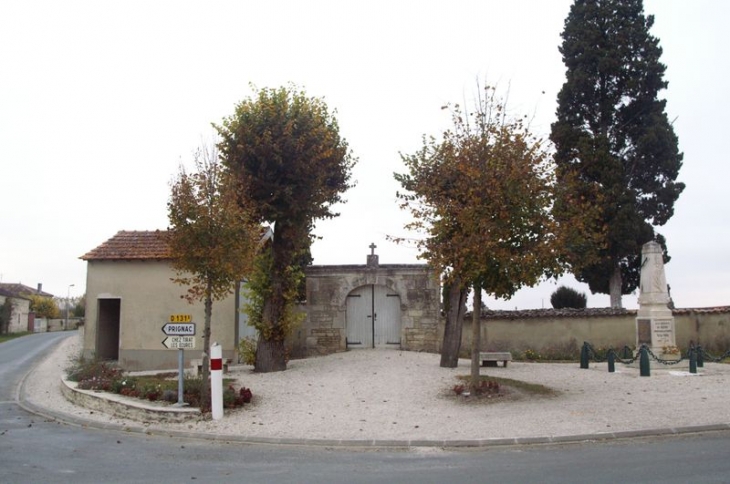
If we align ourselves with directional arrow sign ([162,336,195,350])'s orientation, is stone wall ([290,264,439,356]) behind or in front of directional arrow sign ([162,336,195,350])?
behind
